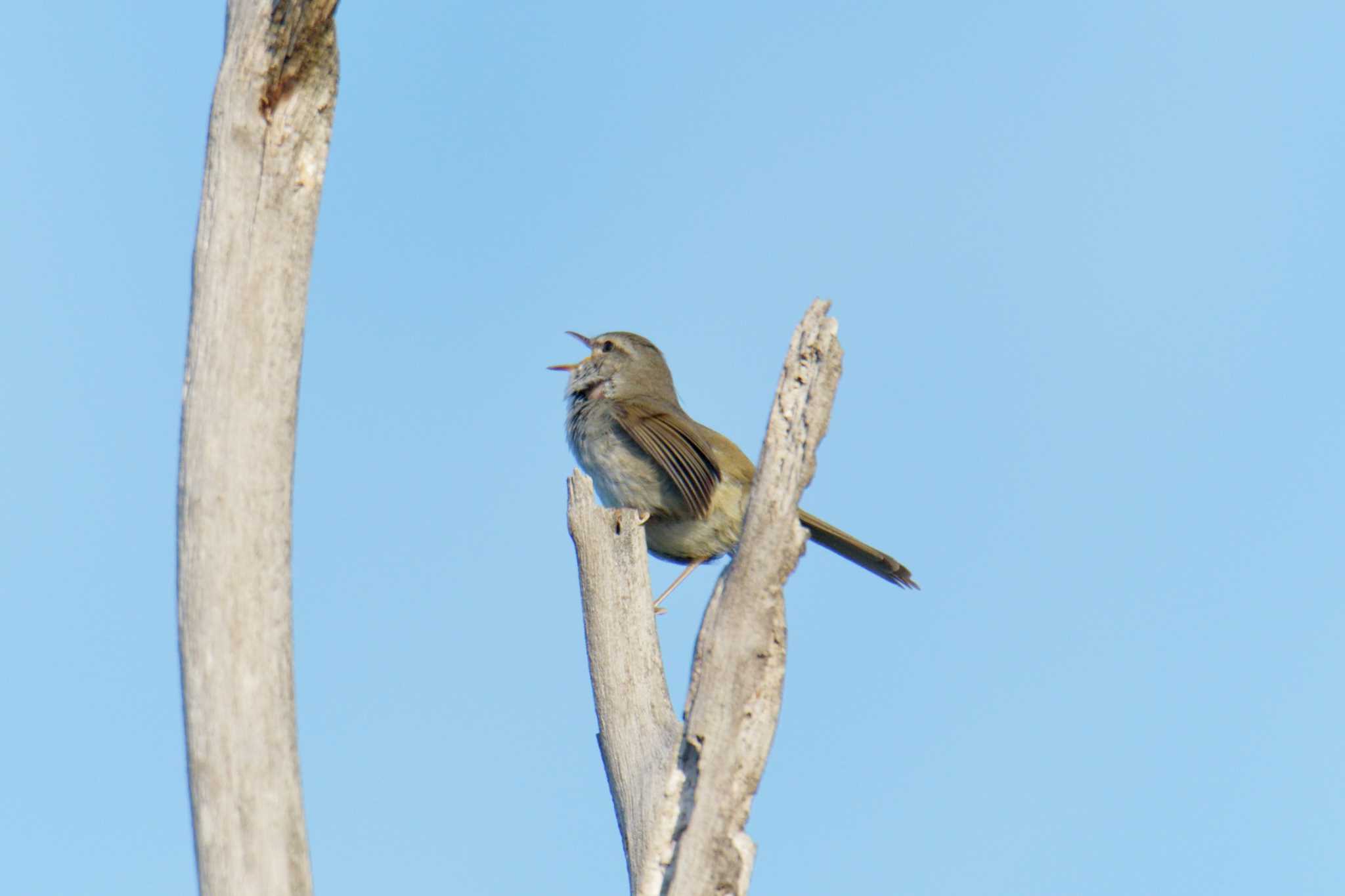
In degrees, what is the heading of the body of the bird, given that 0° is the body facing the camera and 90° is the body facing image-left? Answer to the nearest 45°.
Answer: approximately 90°
